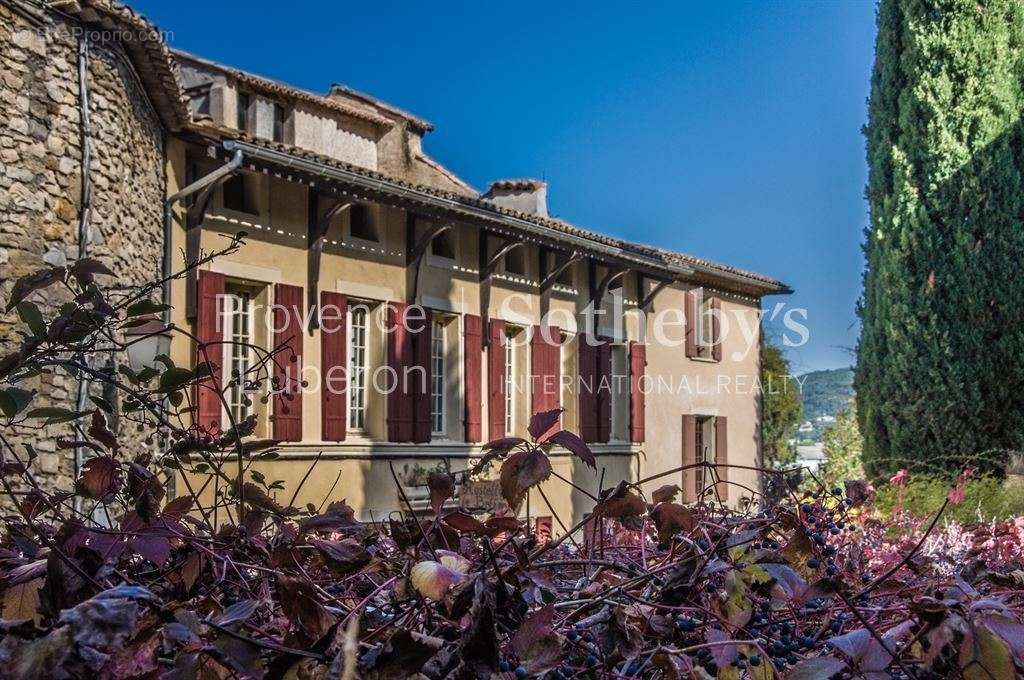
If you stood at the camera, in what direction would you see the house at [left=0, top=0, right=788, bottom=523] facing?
facing the viewer and to the right of the viewer

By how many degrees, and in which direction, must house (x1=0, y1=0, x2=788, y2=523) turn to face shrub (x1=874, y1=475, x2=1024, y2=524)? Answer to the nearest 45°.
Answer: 0° — it already faces it

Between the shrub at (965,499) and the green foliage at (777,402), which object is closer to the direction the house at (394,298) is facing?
the shrub

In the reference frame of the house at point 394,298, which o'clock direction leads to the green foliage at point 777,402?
The green foliage is roughly at 9 o'clock from the house.

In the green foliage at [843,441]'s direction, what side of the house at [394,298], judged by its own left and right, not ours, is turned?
left

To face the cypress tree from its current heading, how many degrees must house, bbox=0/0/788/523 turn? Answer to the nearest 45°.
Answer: approximately 45° to its left
